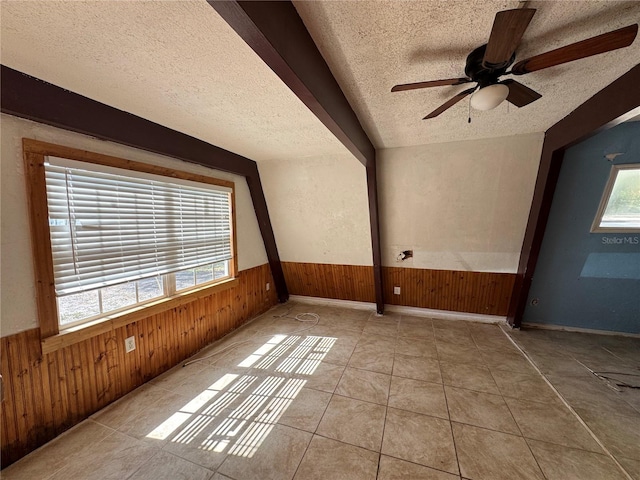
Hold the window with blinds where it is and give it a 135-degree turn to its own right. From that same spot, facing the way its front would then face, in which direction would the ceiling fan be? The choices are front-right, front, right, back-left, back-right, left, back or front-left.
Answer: back-left

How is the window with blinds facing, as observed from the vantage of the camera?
facing the viewer and to the right of the viewer
